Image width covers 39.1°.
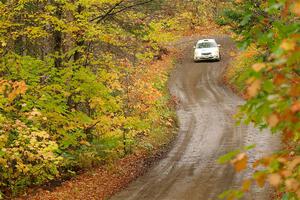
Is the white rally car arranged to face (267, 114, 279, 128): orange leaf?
yes

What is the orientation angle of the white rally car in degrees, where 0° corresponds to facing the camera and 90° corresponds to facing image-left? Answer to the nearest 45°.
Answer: approximately 0°

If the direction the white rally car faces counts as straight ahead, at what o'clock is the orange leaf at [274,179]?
The orange leaf is roughly at 12 o'clock from the white rally car.

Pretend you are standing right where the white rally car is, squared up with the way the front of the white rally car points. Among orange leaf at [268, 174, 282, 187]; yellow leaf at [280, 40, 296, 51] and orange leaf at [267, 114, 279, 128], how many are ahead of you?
3

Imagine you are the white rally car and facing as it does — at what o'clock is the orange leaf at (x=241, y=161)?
The orange leaf is roughly at 12 o'clock from the white rally car.
